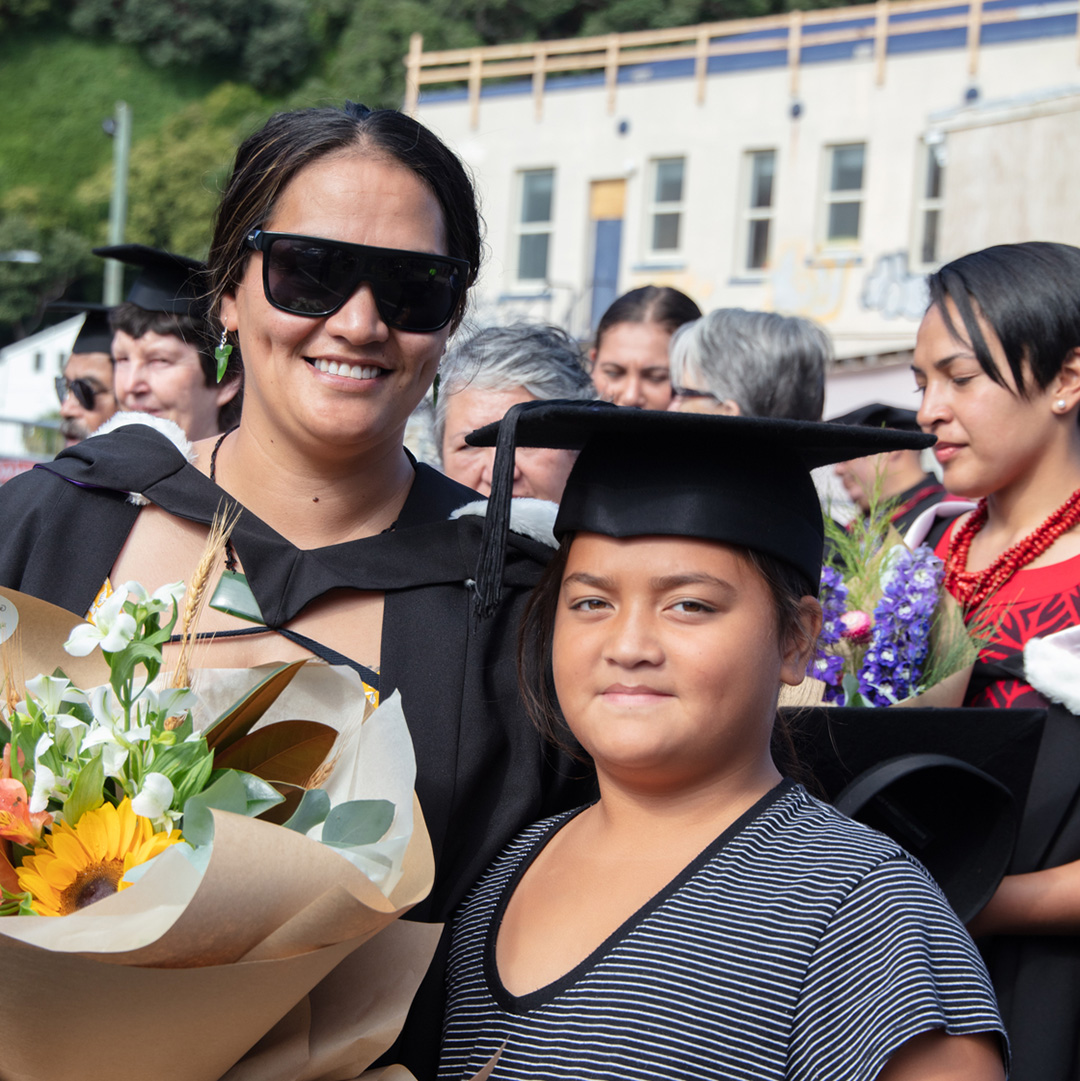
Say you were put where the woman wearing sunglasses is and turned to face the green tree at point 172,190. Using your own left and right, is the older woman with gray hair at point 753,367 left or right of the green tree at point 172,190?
right

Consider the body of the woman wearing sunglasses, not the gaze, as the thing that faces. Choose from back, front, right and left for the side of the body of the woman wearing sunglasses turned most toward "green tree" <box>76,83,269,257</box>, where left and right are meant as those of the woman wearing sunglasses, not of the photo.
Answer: back

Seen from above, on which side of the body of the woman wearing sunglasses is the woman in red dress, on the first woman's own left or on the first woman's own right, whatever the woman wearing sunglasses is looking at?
on the first woman's own left

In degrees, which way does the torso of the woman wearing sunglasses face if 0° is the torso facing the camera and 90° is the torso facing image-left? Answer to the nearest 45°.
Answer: approximately 0°

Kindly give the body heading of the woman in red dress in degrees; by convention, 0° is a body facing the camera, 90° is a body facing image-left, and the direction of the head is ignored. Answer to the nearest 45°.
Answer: approximately 45°

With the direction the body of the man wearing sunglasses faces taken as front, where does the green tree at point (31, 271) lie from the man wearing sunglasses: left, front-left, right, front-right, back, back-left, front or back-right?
back-right

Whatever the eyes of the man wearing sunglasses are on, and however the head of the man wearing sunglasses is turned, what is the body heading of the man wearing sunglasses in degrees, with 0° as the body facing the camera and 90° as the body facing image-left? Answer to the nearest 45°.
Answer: approximately 45°

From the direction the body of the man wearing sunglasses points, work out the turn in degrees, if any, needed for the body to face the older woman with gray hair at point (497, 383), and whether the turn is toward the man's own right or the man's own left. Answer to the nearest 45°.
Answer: approximately 135° to the man's own left

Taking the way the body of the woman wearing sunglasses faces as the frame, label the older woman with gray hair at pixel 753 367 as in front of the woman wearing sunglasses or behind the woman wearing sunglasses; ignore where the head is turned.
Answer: behind

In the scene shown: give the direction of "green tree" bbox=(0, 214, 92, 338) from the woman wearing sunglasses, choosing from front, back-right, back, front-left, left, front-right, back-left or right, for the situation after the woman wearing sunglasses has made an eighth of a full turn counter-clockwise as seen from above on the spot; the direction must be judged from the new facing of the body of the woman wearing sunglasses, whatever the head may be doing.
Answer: back-left
